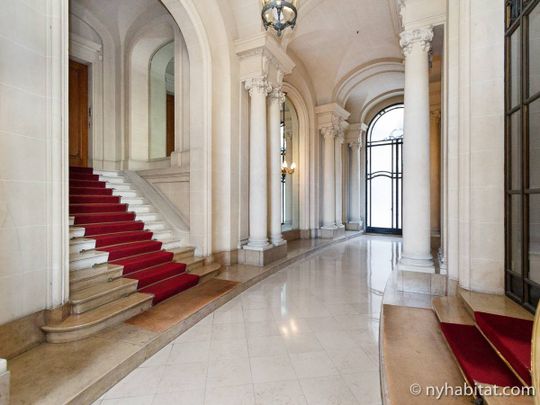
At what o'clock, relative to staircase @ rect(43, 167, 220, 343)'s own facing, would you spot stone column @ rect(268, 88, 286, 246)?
The stone column is roughly at 10 o'clock from the staircase.

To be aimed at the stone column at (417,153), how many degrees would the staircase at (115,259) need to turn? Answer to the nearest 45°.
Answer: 0° — it already faces it

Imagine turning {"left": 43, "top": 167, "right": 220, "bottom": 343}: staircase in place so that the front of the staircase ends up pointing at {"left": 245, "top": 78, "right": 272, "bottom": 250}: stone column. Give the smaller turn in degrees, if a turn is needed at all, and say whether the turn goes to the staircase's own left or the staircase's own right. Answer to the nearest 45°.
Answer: approximately 45° to the staircase's own left

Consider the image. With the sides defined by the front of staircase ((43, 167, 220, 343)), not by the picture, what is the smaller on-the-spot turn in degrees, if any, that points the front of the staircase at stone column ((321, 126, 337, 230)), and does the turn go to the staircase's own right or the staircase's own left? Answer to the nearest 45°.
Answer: approximately 90° to the staircase's own left

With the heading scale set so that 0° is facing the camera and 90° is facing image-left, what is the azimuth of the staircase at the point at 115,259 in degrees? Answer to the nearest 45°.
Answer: approximately 315°

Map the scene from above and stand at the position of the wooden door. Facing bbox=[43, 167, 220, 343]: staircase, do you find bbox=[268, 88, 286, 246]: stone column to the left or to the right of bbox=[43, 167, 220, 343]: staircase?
left

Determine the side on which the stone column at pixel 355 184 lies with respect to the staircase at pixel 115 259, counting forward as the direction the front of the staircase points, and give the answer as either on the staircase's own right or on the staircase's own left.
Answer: on the staircase's own left

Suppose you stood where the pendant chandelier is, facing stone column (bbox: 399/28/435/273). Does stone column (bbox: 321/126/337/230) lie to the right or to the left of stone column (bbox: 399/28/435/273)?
left

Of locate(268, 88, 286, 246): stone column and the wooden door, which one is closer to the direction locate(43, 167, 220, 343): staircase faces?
the stone column
